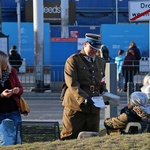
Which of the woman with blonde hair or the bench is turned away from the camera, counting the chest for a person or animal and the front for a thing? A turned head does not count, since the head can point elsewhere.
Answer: the bench

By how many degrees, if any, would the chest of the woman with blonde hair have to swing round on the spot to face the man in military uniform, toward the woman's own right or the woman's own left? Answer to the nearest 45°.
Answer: approximately 135° to the woman's own left

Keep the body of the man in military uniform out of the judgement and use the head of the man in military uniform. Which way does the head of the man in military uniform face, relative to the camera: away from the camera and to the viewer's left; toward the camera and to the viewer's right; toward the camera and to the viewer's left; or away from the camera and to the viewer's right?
toward the camera and to the viewer's right

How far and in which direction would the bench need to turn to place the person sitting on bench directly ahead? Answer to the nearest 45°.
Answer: approximately 90° to its right

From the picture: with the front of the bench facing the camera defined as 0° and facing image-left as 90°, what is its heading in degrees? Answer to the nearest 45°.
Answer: approximately 180°

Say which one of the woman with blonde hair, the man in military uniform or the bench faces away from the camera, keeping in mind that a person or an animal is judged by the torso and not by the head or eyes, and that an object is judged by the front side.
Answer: the bench
